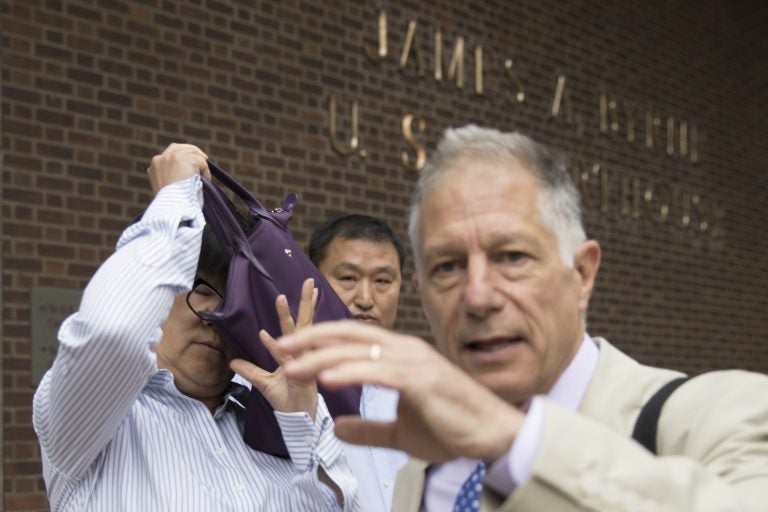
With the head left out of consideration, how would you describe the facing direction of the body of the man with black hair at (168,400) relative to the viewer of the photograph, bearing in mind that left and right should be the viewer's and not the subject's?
facing the viewer and to the right of the viewer

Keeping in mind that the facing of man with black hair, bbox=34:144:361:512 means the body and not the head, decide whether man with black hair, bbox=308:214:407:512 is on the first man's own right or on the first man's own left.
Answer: on the first man's own left

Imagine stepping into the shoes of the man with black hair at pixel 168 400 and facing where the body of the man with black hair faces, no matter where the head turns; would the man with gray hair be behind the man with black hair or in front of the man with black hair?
in front

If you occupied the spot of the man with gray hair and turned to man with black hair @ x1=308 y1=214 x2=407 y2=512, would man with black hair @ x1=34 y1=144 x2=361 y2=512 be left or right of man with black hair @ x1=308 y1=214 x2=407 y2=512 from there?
left
